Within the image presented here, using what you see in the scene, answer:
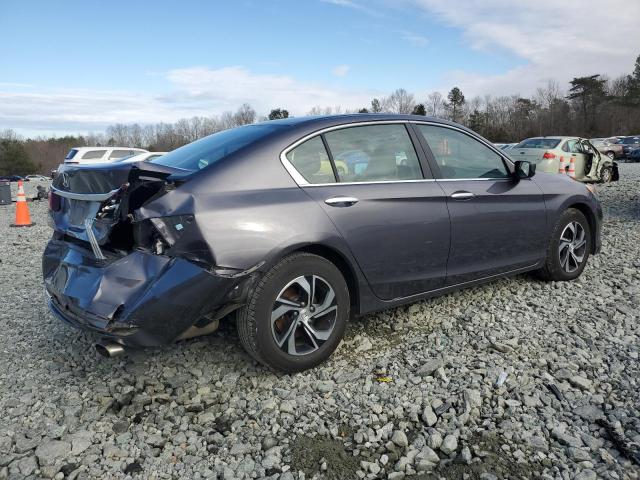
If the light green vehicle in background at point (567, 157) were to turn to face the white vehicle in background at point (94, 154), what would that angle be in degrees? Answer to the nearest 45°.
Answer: approximately 135° to its left

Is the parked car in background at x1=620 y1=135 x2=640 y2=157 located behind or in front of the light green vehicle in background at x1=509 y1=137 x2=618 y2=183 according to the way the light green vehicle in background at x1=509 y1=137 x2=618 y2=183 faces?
in front

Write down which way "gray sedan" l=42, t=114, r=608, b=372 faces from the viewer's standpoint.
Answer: facing away from the viewer and to the right of the viewer

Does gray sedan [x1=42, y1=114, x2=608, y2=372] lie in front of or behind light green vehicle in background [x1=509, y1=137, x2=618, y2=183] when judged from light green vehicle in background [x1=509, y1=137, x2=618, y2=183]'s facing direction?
behind

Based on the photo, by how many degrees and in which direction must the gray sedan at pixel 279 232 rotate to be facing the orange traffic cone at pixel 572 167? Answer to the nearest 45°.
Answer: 0° — it already faces it

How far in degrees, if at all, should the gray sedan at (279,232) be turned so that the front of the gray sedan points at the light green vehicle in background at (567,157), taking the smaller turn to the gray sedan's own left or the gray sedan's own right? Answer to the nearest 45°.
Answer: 0° — it already faces it

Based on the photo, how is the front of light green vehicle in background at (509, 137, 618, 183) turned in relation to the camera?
facing away from the viewer and to the right of the viewer

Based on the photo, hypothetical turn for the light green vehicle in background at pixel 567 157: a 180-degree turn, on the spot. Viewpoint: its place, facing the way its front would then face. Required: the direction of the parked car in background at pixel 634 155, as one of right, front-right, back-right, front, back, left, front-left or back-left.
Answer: back-right

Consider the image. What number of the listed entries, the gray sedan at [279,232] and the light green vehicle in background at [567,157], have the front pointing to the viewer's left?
0

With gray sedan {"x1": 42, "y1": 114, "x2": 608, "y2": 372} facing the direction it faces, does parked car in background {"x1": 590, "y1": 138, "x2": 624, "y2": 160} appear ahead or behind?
ahead

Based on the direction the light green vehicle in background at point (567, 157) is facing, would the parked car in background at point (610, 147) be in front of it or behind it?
in front

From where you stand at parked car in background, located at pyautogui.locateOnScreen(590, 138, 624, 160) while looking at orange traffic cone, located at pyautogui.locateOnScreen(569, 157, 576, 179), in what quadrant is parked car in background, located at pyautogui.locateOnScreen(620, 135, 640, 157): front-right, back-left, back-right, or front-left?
back-left

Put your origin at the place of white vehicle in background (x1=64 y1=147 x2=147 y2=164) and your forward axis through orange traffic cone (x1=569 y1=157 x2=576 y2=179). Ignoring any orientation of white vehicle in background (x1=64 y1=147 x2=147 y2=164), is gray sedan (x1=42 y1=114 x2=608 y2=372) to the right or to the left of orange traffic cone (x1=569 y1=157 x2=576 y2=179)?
right
